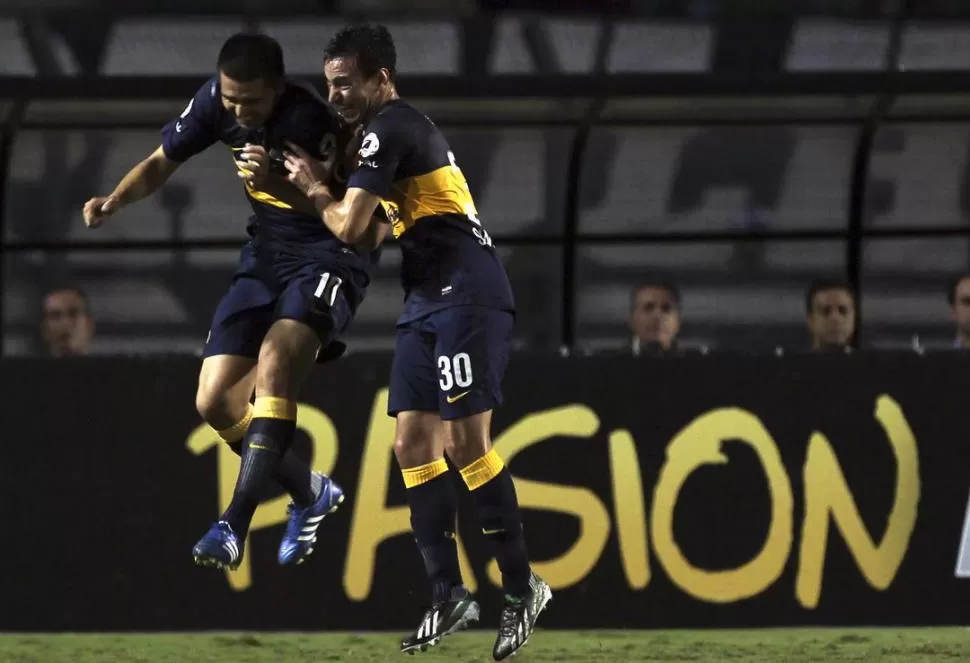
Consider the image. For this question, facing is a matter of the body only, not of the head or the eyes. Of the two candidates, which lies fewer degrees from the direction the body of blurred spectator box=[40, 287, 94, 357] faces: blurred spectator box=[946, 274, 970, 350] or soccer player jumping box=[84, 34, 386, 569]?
the soccer player jumping

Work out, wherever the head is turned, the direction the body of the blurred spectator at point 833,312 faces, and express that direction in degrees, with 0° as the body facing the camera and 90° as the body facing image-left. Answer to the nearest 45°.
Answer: approximately 0°

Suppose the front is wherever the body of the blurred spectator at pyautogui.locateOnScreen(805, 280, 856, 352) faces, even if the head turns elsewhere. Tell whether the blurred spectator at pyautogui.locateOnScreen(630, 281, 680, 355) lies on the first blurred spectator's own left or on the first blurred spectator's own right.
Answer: on the first blurred spectator's own right

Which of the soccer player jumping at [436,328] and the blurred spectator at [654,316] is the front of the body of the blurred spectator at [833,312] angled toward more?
the soccer player jumping

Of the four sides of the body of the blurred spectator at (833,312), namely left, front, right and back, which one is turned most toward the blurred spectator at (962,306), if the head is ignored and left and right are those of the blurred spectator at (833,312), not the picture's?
left

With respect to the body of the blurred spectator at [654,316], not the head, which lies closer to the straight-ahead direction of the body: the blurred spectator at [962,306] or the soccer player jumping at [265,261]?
the soccer player jumping

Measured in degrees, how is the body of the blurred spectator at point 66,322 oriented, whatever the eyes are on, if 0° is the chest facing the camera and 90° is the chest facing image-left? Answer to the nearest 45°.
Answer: approximately 0°

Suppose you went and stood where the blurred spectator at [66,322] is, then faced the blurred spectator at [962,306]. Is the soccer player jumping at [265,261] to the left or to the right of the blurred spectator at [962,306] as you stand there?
right

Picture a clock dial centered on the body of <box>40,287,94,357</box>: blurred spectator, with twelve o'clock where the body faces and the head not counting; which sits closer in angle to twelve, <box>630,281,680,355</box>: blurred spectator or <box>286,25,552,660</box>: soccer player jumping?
the soccer player jumping

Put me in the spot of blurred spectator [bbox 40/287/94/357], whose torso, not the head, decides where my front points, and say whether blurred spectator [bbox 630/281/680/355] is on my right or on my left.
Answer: on my left

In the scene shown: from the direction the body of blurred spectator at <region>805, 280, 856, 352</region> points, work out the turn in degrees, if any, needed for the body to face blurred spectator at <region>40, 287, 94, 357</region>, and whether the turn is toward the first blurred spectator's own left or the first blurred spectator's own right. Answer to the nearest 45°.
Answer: approximately 90° to the first blurred spectator's own right
